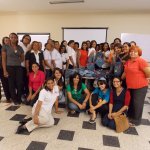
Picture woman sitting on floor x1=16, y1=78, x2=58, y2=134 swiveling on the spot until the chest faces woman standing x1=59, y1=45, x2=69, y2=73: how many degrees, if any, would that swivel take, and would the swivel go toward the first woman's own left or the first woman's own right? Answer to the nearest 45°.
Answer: approximately 135° to the first woman's own left

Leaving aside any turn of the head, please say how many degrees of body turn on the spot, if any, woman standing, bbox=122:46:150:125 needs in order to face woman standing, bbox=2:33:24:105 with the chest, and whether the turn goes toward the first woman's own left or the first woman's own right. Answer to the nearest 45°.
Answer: approximately 45° to the first woman's own right

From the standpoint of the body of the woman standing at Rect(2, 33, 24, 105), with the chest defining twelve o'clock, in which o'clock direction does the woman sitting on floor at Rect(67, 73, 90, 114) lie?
The woman sitting on floor is roughly at 10 o'clock from the woman standing.

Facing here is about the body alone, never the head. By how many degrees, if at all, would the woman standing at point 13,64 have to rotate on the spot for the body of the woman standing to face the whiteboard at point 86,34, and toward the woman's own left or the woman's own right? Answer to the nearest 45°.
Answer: approximately 135° to the woman's own left

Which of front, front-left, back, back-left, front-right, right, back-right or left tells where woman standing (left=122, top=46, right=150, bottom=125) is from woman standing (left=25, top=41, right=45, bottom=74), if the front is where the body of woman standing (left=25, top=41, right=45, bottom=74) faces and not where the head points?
front-left

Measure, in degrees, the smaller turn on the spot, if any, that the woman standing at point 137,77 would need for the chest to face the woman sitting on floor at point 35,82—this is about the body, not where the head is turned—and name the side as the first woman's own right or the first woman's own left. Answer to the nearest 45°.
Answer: approximately 45° to the first woman's own right

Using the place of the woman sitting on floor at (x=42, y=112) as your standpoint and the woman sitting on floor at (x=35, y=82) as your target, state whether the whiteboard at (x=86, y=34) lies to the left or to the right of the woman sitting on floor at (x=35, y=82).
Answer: right

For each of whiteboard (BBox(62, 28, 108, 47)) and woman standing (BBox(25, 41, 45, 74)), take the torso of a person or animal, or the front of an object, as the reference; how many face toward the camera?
2

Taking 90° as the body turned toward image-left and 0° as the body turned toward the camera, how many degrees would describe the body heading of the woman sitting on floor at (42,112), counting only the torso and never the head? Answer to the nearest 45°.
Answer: approximately 315°

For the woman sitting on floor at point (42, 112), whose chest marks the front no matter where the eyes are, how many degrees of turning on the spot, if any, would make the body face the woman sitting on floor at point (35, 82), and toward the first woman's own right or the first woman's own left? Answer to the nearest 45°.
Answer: approximately 135° to the first woman's own left

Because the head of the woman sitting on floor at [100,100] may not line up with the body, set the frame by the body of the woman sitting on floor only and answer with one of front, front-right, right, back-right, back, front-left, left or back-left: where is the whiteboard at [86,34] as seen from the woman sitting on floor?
back-right

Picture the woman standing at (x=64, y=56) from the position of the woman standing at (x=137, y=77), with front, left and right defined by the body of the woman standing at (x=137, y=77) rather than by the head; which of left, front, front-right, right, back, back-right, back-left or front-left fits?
right
